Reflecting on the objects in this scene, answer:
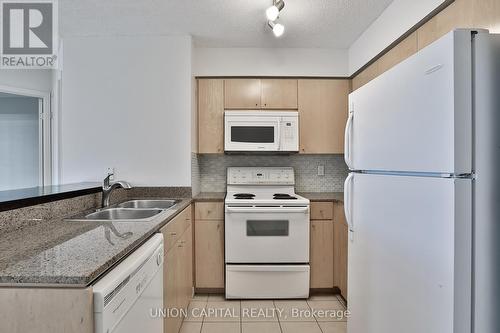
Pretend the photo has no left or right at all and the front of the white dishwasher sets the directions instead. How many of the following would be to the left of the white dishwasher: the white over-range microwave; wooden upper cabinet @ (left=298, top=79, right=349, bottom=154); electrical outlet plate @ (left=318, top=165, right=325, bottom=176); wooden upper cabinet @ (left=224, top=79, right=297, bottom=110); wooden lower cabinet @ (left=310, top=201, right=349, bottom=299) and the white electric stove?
6

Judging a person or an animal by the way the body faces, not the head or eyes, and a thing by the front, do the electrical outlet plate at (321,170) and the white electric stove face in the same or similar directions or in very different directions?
same or similar directions

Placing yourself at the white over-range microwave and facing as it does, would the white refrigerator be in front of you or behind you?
in front

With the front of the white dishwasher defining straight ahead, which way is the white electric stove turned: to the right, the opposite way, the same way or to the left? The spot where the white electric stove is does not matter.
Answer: to the right

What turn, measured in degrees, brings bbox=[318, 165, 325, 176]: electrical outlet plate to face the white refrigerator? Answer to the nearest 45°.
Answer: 0° — it already faces it

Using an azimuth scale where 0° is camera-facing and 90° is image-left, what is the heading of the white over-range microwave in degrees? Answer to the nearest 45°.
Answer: approximately 0°

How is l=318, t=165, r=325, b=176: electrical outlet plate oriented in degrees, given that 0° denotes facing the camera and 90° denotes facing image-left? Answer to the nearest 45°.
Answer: approximately 0°

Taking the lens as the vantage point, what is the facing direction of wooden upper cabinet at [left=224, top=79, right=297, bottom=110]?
facing the viewer

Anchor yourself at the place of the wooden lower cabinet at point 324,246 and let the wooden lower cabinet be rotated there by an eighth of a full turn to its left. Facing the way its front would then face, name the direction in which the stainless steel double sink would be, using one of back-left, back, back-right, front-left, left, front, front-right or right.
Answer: right

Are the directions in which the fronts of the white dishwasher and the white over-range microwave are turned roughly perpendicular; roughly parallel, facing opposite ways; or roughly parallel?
roughly perpendicular

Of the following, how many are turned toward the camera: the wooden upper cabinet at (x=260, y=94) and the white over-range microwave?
2
